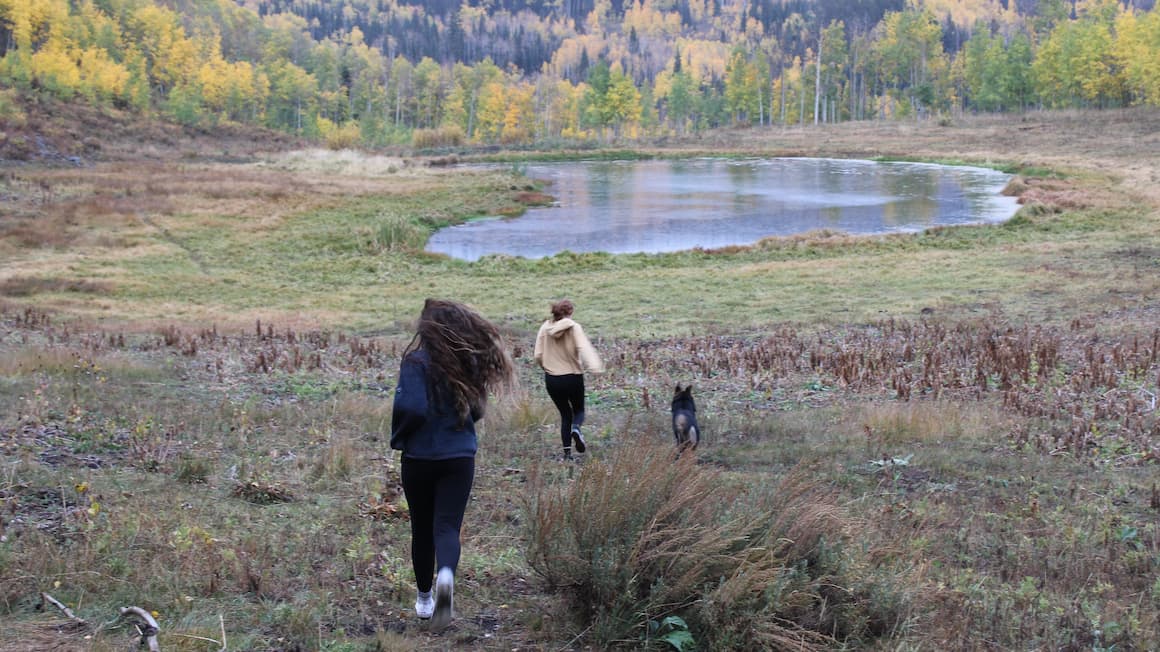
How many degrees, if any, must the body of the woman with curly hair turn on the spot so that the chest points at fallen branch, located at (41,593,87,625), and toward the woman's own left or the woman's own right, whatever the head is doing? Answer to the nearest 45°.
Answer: approximately 90° to the woman's own left

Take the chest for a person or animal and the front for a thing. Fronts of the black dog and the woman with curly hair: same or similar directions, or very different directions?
same or similar directions

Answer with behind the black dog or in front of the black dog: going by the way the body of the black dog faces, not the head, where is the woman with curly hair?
behind

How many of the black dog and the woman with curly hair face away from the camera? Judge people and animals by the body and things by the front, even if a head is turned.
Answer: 2

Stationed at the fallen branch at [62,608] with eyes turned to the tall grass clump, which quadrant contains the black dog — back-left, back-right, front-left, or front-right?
front-left

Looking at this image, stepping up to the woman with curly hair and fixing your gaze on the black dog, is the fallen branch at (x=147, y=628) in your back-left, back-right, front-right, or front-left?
back-left

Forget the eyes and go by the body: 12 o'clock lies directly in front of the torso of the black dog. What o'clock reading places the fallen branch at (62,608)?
The fallen branch is roughly at 7 o'clock from the black dog.

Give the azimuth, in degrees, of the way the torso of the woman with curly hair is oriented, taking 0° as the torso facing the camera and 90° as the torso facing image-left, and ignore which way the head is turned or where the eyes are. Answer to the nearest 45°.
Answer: approximately 180°

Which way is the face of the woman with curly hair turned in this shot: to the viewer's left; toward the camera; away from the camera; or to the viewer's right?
away from the camera

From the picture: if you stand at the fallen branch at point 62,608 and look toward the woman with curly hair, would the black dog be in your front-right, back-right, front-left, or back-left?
front-left

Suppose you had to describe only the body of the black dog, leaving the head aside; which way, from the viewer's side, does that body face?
away from the camera

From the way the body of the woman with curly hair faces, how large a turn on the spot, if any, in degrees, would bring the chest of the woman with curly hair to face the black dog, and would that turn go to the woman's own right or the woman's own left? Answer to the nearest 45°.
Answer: approximately 45° to the woman's own right

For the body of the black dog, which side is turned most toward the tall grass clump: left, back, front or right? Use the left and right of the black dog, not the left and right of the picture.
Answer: back
